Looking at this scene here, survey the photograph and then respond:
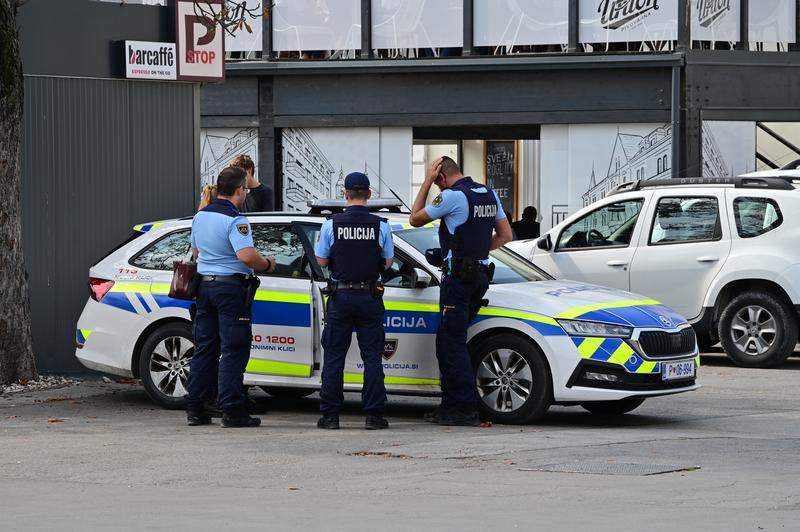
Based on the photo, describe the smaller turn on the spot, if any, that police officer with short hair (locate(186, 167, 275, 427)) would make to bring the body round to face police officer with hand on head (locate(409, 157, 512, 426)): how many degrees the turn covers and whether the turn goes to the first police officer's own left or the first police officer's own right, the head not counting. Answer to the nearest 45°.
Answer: approximately 45° to the first police officer's own right

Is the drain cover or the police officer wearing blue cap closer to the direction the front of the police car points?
the drain cover

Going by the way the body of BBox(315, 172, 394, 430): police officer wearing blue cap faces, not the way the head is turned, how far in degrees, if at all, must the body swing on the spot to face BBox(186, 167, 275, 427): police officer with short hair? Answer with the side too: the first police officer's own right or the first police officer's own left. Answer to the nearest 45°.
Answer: approximately 90° to the first police officer's own left

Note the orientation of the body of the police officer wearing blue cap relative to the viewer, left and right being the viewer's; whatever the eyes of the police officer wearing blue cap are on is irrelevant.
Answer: facing away from the viewer

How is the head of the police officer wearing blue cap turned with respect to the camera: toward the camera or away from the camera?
away from the camera

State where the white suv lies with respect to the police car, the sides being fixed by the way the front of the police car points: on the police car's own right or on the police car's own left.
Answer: on the police car's own left

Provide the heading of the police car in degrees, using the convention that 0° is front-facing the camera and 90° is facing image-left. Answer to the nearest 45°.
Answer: approximately 315°

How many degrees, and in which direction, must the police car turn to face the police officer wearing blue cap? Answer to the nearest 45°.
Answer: approximately 90° to its right

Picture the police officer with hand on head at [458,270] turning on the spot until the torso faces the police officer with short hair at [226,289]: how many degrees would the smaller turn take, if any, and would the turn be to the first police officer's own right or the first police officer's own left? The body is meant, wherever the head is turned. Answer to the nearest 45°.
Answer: approximately 45° to the first police officer's own left

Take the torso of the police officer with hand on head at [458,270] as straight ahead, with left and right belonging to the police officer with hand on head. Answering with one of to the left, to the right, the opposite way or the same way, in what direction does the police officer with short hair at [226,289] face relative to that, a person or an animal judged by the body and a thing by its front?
to the right

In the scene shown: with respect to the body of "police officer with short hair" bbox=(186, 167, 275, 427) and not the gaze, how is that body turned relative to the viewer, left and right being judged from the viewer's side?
facing away from the viewer and to the right of the viewer

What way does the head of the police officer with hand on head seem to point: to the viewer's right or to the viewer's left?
to the viewer's left

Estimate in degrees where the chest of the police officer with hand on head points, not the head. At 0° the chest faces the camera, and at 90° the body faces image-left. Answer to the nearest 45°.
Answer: approximately 135°
